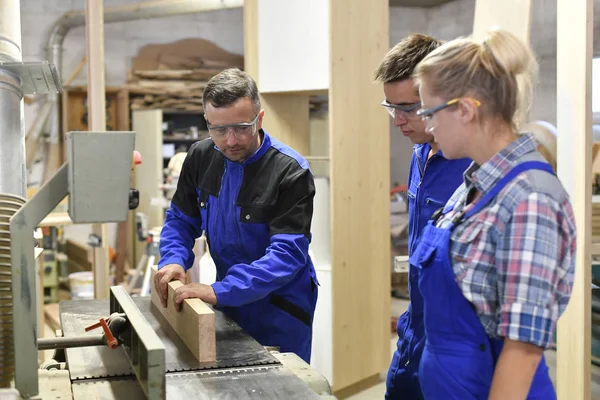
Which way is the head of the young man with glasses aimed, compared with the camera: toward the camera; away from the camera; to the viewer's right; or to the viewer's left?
to the viewer's left

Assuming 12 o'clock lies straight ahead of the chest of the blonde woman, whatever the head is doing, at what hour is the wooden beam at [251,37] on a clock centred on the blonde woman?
The wooden beam is roughly at 2 o'clock from the blonde woman.

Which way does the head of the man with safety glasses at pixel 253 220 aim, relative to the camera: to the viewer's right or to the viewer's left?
to the viewer's left

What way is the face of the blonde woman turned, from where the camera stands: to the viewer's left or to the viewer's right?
to the viewer's left

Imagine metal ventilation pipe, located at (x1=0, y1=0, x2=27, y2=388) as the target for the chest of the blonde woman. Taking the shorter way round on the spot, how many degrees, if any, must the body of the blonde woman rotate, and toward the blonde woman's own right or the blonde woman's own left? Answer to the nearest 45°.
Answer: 0° — they already face it

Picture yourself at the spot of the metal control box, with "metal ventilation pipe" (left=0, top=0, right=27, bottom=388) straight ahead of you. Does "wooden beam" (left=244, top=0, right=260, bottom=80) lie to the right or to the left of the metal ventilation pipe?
right

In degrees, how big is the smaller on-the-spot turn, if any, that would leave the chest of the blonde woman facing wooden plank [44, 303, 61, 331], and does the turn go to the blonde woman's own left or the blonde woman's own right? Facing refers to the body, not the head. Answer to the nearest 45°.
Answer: approximately 45° to the blonde woman's own right

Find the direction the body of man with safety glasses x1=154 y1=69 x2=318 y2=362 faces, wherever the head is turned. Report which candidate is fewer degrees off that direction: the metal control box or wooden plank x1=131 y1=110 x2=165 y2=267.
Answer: the metal control box

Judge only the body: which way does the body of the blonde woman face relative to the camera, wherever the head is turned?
to the viewer's left
